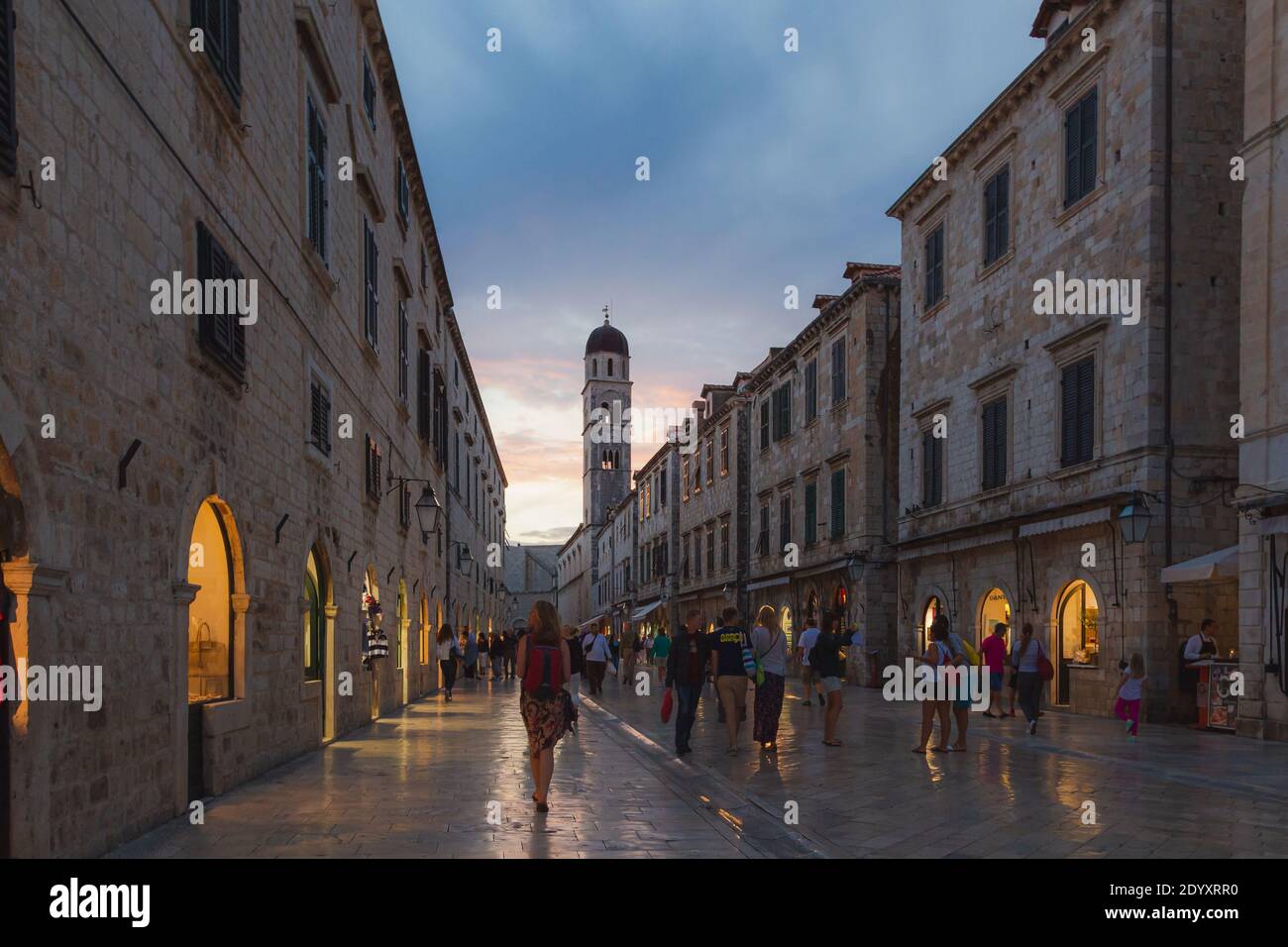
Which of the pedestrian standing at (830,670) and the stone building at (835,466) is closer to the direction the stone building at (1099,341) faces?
the pedestrian standing

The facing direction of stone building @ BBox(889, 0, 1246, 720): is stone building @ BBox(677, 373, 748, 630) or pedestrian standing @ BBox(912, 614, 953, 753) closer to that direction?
the pedestrian standing

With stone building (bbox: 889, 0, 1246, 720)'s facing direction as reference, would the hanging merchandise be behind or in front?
in front

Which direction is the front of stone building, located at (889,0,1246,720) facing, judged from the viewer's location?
facing the viewer and to the left of the viewer
